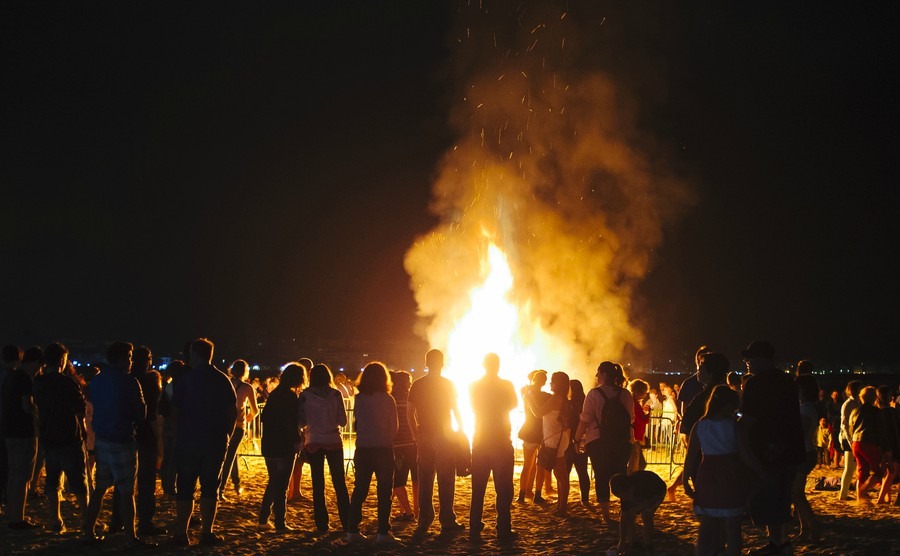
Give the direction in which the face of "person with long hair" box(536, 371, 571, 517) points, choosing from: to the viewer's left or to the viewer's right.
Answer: to the viewer's left

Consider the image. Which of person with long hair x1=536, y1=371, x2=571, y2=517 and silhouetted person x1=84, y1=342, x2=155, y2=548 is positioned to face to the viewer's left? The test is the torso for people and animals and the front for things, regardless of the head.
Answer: the person with long hair

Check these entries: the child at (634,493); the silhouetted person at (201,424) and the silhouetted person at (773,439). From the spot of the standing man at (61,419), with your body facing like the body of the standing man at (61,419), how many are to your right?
3

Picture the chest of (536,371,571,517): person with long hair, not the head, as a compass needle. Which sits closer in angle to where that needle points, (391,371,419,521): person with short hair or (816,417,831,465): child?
the person with short hair

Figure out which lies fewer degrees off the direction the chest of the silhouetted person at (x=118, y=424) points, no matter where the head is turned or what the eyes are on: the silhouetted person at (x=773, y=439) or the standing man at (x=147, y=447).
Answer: the standing man

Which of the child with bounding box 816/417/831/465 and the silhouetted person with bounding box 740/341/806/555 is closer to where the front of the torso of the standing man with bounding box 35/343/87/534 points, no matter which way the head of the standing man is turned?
the child

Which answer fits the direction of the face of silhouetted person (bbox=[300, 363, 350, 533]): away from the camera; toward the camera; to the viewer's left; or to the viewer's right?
away from the camera

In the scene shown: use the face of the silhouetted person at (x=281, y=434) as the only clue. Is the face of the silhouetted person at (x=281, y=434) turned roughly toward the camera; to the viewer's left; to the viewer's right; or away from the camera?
away from the camera

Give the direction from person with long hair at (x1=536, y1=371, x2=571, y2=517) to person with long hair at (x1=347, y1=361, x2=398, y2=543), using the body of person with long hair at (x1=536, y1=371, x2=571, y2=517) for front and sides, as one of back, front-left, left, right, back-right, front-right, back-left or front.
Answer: front-left

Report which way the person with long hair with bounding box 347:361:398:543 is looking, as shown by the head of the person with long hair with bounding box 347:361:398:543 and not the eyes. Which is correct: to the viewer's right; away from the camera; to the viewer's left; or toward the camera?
away from the camera

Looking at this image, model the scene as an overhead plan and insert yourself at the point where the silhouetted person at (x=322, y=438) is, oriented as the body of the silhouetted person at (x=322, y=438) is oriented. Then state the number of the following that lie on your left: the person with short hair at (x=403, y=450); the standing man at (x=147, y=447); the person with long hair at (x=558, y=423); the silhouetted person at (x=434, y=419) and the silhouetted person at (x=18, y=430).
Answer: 2

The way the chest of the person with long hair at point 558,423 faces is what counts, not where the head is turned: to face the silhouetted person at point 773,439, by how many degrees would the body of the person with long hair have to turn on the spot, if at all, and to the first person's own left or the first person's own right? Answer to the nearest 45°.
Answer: approximately 135° to the first person's own left

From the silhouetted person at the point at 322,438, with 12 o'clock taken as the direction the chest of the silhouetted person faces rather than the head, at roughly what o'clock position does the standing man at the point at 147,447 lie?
The standing man is roughly at 9 o'clock from the silhouetted person.

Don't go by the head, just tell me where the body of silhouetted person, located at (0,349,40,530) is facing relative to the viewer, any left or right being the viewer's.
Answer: facing to the right of the viewer

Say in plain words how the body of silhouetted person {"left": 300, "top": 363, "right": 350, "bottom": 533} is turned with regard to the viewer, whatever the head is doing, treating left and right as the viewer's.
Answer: facing away from the viewer

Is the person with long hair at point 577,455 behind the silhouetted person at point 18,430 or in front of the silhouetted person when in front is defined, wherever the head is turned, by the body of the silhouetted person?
in front

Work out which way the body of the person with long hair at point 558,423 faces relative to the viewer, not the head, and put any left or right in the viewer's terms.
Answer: facing to the left of the viewer

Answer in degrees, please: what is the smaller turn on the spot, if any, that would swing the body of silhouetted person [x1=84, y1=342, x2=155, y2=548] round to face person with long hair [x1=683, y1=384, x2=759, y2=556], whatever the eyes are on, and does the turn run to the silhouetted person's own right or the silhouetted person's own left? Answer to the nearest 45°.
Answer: approximately 90° to the silhouetted person's own right
